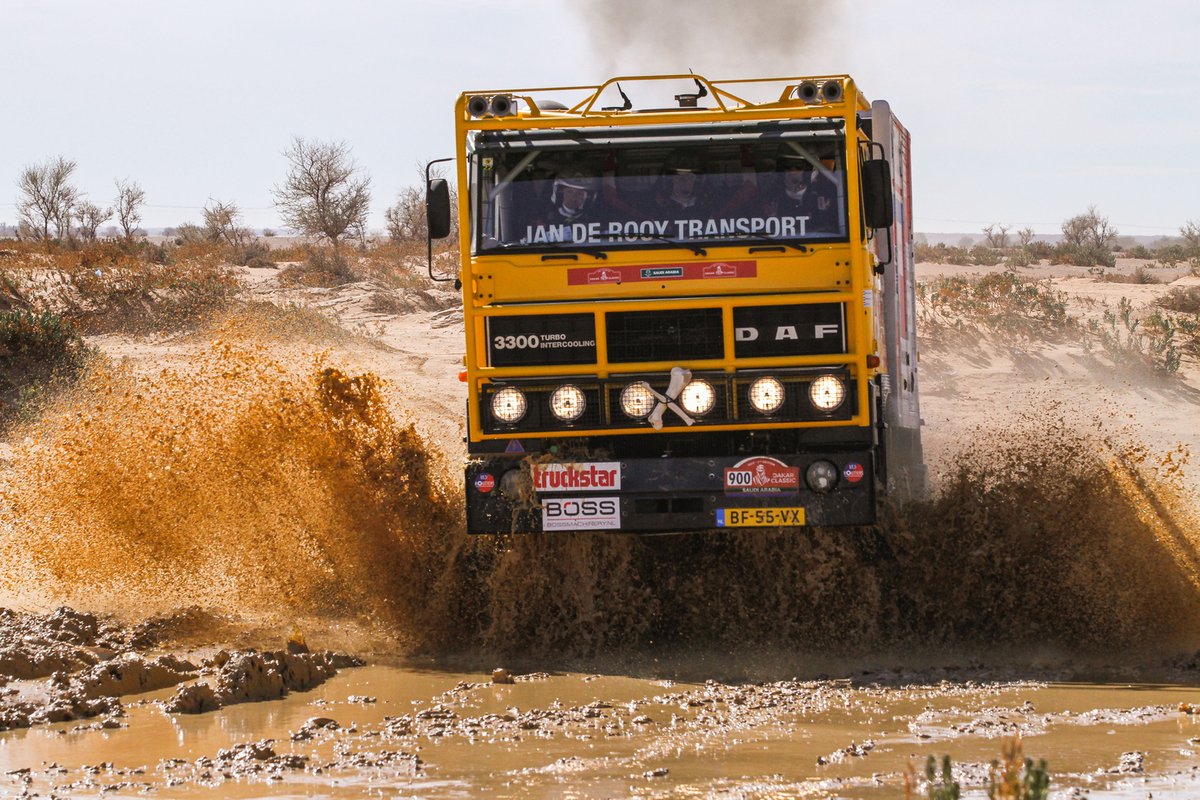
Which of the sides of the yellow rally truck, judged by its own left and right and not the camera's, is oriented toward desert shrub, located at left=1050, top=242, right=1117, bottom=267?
back

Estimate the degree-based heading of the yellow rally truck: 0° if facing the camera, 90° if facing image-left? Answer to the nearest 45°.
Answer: approximately 0°

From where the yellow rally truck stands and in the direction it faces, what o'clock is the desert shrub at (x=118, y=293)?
The desert shrub is roughly at 5 o'clock from the yellow rally truck.

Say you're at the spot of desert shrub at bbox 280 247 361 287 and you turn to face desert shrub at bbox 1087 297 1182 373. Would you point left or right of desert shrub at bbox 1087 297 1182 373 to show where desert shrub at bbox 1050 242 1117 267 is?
left

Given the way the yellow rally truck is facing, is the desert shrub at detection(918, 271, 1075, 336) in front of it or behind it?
behind

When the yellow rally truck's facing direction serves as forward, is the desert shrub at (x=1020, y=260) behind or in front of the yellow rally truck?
behind

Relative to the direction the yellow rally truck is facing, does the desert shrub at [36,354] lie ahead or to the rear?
to the rear

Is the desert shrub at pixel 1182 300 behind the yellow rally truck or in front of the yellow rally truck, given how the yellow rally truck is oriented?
behind

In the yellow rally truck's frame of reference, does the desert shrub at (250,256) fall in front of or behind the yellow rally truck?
behind
